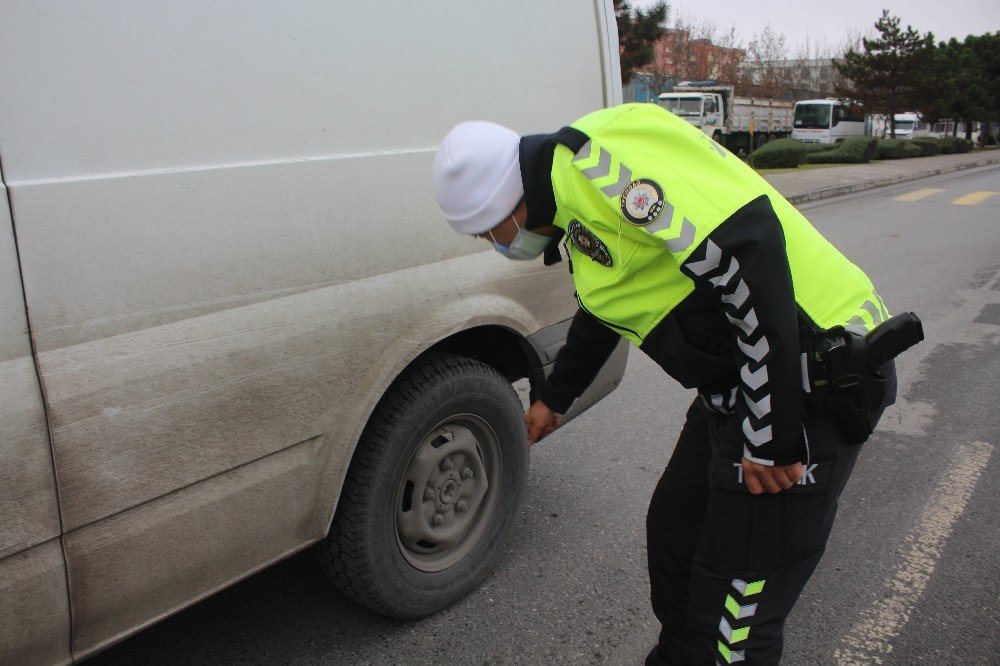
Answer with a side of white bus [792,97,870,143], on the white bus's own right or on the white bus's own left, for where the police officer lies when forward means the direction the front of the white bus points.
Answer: on the white bus's own left

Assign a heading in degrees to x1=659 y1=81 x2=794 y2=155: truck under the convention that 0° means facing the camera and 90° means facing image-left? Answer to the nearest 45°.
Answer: approximately 45°

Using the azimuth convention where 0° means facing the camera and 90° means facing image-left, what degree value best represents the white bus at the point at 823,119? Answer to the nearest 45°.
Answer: approximately 45°

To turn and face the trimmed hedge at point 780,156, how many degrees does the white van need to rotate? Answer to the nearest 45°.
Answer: approximately 180°

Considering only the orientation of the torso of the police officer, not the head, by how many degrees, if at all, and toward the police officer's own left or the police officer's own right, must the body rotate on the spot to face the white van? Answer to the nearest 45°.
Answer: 0° — they already face it

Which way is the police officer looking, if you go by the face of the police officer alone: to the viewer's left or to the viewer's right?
to the viewer's left

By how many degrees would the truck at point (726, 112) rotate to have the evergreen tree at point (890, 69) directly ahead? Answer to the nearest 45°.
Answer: approximately 180°

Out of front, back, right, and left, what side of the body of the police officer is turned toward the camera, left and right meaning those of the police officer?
left

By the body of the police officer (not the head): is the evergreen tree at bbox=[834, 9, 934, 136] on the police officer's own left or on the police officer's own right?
on the police officer's own right

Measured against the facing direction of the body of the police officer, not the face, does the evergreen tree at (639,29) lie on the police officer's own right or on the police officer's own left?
on the police officer's own right
